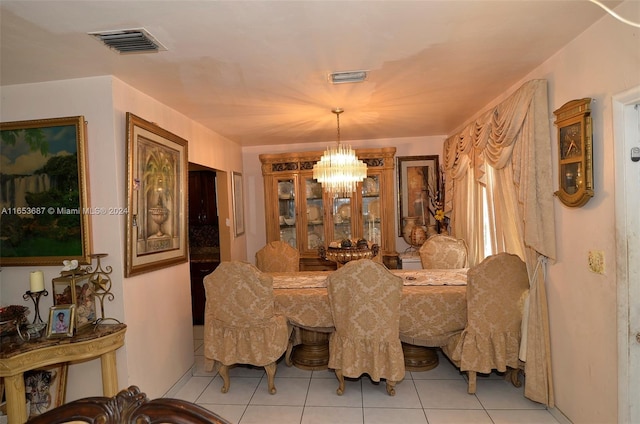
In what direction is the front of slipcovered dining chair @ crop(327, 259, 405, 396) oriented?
away from the camera

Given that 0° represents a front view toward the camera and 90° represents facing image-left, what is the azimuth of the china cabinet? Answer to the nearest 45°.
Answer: approximately 0°

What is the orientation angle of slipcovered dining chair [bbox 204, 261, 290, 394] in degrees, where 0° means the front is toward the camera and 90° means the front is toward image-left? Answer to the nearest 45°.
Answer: approximately 225°

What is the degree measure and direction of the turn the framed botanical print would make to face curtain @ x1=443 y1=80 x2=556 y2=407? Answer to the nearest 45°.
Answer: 0° — it already faces it

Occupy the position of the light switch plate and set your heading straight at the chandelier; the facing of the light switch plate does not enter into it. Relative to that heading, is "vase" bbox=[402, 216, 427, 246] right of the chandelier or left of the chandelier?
right

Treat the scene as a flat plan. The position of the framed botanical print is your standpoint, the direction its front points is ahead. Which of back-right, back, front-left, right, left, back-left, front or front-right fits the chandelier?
front-left

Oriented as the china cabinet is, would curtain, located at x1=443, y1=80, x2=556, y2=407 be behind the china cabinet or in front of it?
in front

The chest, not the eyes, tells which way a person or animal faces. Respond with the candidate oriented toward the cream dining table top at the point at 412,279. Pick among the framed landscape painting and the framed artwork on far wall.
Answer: the framed artwork on far wall

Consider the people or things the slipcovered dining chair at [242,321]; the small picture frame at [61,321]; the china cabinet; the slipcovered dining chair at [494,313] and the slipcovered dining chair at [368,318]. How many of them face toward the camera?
2

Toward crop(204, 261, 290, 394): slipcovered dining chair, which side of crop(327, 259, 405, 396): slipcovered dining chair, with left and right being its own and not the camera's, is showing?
left

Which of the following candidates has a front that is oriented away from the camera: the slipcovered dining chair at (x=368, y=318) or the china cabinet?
the slipcovered dining chair

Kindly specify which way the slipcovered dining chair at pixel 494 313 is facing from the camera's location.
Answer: facing away from the viewer and to the left of the viewer

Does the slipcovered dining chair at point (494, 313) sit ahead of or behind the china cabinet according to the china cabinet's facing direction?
ahead
